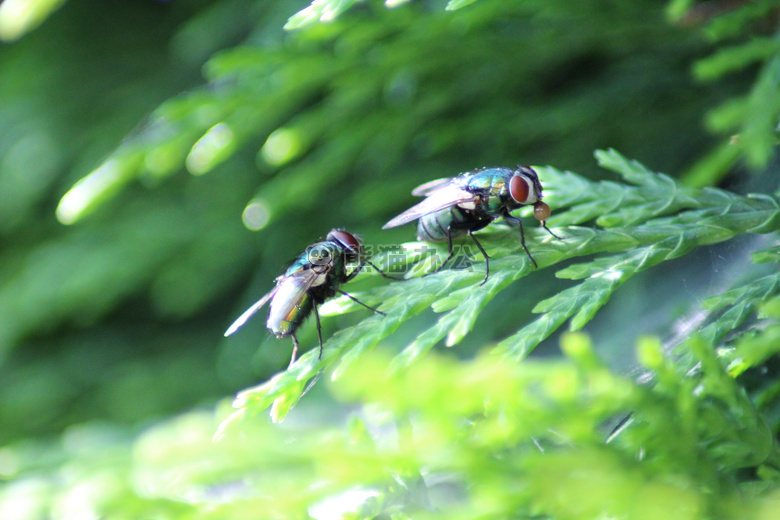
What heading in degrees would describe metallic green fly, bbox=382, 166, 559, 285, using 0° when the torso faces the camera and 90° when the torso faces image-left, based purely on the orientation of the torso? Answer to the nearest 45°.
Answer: approximately 270°

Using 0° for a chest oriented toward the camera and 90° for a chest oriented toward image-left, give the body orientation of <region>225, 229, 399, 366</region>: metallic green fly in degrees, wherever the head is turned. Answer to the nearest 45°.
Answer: approximately 225°
